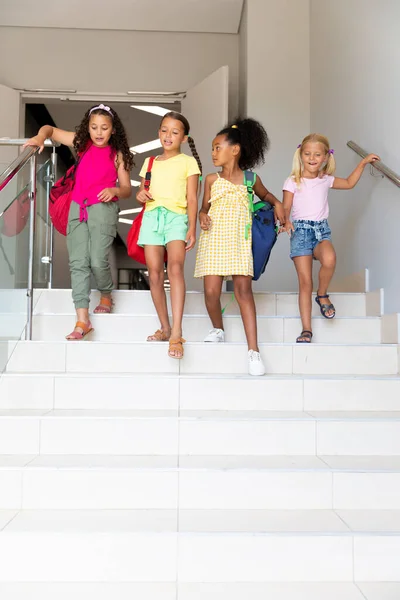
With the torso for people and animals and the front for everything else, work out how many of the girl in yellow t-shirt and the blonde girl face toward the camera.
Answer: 2

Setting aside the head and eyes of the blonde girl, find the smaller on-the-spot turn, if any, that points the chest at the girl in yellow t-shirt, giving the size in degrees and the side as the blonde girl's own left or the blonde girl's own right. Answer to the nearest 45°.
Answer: approximately 45° to the blonde girl's own right

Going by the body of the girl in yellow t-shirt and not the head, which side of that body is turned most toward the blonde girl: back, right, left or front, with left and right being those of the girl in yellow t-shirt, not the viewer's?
left

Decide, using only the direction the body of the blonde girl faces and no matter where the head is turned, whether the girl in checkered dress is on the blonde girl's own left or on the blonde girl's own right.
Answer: on the blonde girl's own right

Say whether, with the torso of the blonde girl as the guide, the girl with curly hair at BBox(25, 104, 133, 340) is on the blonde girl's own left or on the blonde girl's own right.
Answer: on the blonde girl's own right
